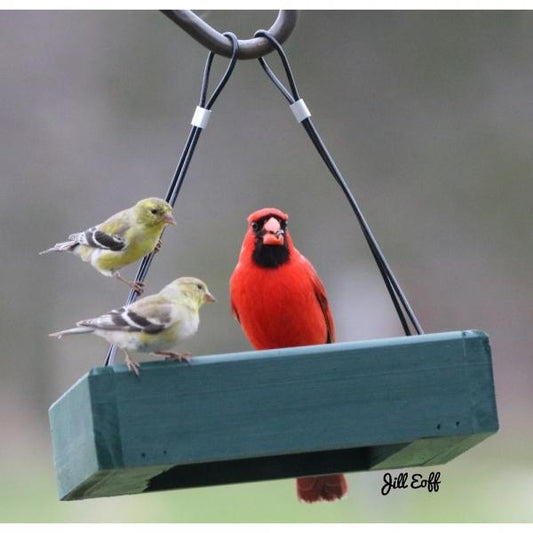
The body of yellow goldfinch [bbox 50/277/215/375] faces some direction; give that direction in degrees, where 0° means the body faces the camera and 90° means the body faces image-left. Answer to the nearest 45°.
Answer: approximately 270°

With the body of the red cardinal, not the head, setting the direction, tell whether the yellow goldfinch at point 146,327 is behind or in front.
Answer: in front

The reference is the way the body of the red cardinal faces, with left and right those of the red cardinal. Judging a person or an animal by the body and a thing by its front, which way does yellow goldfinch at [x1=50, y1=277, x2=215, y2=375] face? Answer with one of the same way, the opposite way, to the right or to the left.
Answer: to the left

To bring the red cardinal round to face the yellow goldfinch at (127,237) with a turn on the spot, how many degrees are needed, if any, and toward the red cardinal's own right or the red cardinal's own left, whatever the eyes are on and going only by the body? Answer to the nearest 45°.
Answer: approximately 45° to the red cardinal's own right

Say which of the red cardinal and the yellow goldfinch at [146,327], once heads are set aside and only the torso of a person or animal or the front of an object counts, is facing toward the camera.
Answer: the red cardinal

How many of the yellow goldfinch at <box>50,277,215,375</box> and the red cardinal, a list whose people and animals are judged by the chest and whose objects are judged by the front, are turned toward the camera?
1

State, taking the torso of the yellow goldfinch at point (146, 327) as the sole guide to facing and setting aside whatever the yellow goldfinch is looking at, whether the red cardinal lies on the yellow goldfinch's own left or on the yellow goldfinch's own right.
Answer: on the yellow goldfinch's own left

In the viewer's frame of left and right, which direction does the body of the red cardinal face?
facing the viewer
